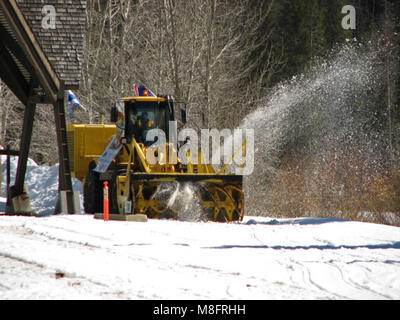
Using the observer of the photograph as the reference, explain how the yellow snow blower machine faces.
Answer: facing the viewer and to the right of the viewer
